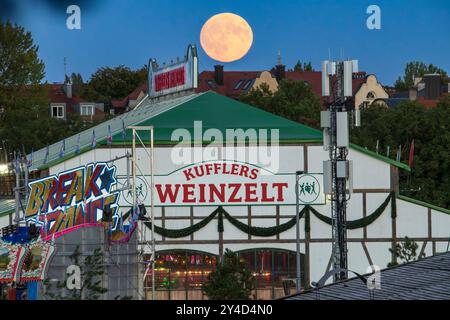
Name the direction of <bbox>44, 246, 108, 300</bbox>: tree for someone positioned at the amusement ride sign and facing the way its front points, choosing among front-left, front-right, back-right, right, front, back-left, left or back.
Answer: front

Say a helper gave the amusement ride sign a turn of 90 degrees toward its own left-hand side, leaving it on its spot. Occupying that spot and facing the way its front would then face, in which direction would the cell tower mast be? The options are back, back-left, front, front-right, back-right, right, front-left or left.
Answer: front

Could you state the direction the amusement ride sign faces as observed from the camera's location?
facing the viewer
